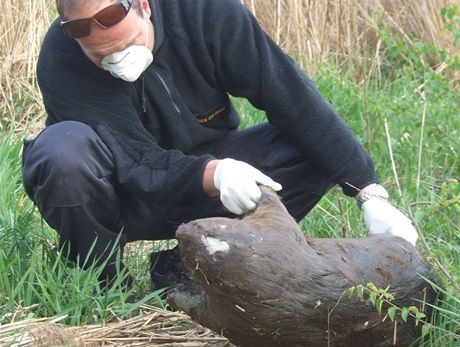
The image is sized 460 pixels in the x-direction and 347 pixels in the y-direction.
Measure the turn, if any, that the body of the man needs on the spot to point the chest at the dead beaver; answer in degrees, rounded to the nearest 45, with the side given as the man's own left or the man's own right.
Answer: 0° — they already face it

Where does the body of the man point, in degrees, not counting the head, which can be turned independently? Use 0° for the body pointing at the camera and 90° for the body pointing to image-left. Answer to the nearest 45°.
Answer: approximately 0°
